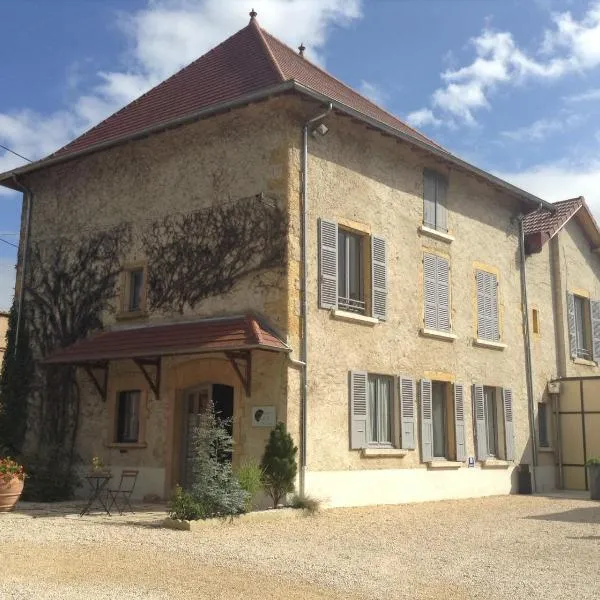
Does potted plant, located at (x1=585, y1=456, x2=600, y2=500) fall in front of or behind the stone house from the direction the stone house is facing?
behind

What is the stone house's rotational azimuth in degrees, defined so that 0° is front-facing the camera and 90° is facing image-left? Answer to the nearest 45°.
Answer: approximately 45°

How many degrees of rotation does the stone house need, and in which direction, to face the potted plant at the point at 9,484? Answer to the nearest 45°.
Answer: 0° — it already faces it
